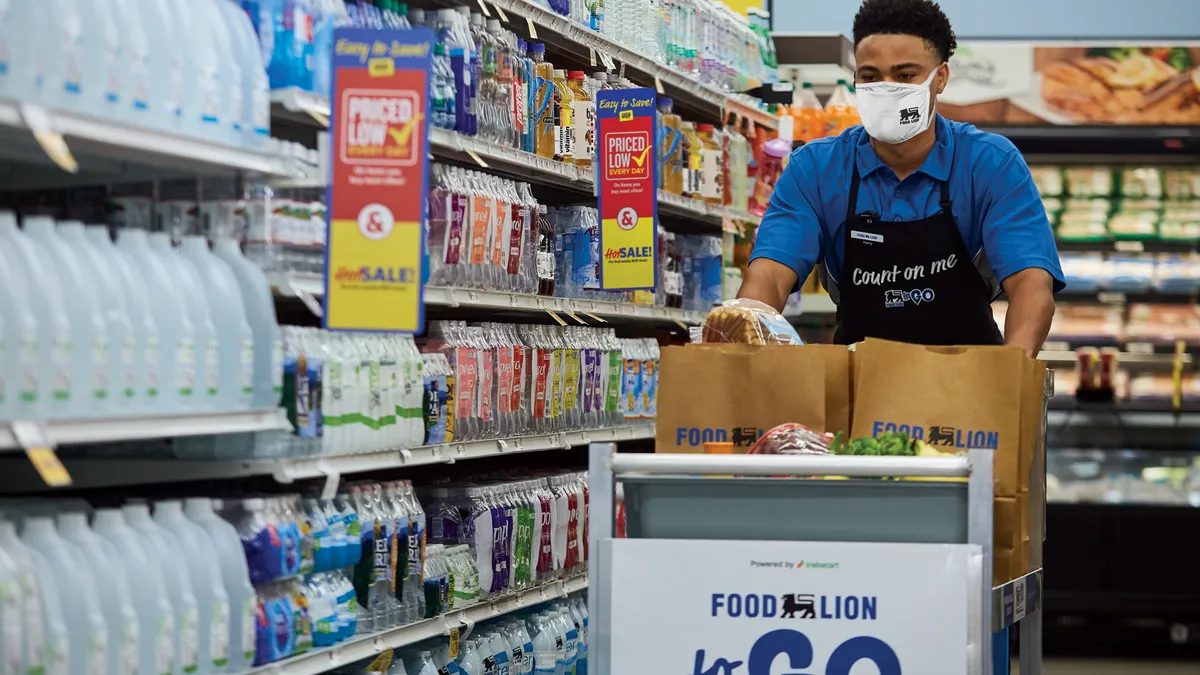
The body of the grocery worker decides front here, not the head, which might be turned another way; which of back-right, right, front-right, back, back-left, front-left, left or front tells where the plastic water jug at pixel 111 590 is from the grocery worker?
front-right

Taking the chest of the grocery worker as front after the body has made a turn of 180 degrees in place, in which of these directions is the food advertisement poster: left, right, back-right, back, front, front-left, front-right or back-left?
front

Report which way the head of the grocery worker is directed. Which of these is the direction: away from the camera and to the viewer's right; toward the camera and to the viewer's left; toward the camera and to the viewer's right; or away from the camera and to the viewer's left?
toward the camera and to the viewer's left

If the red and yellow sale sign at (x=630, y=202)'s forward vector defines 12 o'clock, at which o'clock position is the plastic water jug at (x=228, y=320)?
The plastic water jug is roughly at 1 o'clock from the red and yellow sale sign.

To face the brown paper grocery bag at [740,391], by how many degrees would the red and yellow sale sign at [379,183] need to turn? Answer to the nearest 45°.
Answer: approximately 45° to its left

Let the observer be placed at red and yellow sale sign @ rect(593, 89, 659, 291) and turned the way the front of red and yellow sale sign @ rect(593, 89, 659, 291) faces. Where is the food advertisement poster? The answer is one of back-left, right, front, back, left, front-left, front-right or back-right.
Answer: back-left

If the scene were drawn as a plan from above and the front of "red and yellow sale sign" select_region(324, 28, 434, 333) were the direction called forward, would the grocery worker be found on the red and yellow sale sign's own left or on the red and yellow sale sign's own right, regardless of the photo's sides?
on the red and yellow sale sign's own left

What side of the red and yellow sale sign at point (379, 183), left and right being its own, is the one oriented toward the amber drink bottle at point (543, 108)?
back

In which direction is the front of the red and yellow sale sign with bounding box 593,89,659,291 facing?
toward the camera

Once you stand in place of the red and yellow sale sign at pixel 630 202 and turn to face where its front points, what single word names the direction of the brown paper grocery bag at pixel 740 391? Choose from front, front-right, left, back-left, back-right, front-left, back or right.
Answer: front

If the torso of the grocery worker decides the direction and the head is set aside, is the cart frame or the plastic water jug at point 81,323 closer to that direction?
the cart frame

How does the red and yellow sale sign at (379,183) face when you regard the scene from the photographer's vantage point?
facing the viewer

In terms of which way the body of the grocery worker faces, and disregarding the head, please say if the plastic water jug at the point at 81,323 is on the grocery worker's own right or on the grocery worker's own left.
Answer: on the grocery worker's own right
